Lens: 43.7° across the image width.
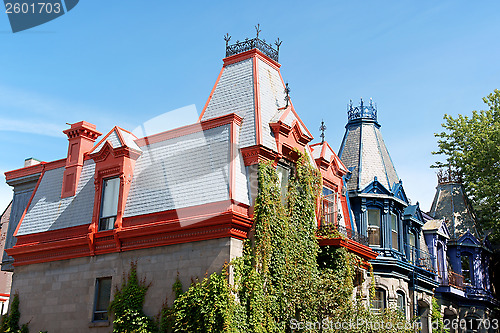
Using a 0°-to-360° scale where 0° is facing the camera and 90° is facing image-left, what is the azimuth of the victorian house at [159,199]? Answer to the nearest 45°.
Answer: approximately 315°

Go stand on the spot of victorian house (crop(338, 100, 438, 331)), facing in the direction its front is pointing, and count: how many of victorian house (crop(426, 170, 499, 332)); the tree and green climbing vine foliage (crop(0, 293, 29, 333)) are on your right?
1

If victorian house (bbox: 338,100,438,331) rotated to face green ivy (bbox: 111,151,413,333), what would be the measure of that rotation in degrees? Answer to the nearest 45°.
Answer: approximately 45° to its right

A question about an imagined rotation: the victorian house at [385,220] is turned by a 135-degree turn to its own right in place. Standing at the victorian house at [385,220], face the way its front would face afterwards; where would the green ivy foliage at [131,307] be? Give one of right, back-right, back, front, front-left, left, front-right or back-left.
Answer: front-left

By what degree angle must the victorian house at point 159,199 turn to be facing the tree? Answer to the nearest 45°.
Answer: approximately 90° to its left

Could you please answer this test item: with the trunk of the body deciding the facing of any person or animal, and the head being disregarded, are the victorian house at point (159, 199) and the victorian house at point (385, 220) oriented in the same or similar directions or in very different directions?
same or similar directions

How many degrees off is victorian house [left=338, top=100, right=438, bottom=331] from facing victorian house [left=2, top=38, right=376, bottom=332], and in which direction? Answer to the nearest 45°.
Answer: approximately 90° to its right

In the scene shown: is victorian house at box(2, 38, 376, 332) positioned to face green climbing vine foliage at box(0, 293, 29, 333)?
no

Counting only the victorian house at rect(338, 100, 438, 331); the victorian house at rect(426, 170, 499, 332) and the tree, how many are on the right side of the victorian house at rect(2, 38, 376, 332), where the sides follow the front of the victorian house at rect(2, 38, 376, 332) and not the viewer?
0

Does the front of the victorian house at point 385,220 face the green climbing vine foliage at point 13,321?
no

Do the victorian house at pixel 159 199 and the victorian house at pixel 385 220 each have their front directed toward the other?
no

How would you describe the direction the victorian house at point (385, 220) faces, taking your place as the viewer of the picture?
facing the viewer and to the right of the viewer

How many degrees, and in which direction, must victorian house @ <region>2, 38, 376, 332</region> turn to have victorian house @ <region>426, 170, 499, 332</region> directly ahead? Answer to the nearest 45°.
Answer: approximately 90° to its left

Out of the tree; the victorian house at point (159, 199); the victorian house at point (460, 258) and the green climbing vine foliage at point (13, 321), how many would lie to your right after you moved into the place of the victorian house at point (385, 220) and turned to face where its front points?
2

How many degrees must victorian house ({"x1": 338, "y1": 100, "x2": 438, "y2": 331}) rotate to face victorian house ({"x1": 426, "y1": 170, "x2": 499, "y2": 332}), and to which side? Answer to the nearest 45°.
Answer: approximately 90° to its left

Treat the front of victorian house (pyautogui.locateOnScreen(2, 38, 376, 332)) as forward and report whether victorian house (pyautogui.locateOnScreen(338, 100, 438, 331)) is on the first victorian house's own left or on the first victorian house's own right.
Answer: on the first victorian house's own left
